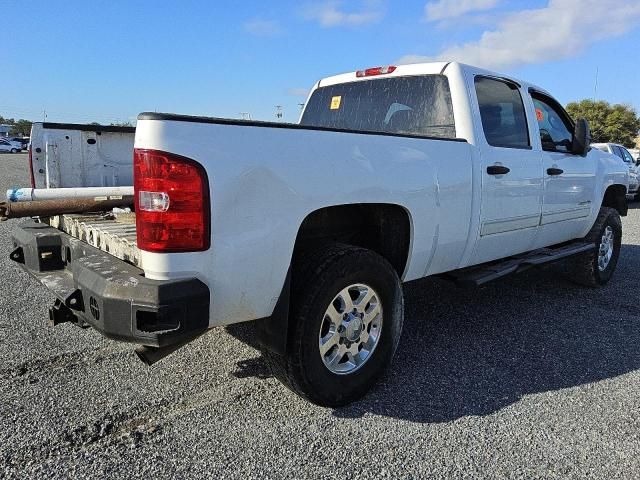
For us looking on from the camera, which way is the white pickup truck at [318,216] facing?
facing away from the viewer and to the right of the viewer

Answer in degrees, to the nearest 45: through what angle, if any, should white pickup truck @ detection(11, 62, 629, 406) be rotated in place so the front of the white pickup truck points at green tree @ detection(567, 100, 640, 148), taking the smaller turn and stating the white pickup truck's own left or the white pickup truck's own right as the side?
0° — it already faces it

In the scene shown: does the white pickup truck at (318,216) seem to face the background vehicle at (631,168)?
yes
